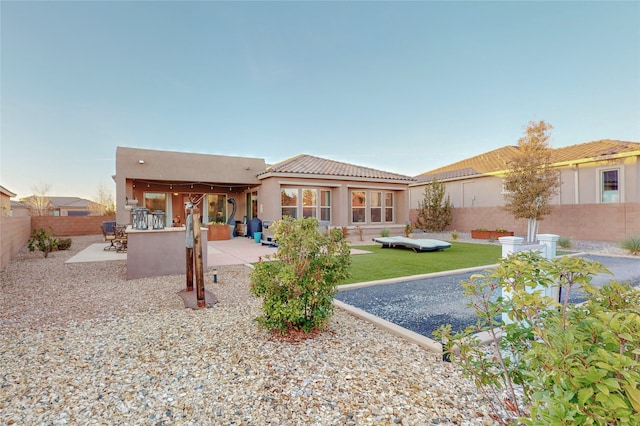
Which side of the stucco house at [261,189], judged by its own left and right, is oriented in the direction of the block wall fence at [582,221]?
right

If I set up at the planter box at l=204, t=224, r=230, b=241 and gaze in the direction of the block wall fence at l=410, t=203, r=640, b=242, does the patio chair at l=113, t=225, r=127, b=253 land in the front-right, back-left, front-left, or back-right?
back-right

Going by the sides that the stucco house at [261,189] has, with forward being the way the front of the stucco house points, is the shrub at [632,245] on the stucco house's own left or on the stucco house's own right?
on the stucco house's own right

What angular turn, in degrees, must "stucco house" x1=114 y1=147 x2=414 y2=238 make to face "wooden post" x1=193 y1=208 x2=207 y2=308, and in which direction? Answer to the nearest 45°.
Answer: approximately 180°

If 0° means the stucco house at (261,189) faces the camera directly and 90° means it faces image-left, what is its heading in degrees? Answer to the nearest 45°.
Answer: approximately 180°

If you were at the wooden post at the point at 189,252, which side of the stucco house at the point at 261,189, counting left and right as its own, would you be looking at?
back

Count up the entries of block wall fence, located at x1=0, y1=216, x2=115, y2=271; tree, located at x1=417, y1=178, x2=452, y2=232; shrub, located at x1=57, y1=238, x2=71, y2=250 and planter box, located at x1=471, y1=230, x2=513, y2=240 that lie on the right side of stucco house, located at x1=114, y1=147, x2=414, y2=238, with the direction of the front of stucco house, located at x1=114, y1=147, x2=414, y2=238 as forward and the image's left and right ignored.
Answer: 2

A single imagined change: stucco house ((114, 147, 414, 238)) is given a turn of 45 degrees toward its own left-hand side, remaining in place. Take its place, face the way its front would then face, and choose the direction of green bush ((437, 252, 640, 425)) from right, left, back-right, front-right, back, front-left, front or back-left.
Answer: back-left

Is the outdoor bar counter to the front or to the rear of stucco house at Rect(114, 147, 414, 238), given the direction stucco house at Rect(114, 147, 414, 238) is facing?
to the rear

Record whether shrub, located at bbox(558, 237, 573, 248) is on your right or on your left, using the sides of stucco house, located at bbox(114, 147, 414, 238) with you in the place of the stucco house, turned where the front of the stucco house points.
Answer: on your right
